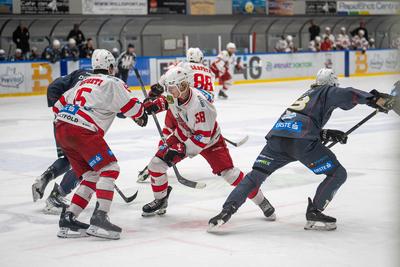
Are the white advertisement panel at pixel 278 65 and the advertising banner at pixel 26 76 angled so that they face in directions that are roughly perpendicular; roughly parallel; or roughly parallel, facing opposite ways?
roughly parallel

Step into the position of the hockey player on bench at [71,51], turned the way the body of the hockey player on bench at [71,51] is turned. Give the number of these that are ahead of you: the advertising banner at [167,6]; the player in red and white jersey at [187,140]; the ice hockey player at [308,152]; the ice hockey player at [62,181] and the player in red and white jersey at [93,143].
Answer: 4

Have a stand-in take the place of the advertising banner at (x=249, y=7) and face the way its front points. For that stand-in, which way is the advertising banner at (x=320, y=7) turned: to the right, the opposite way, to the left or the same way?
the same way

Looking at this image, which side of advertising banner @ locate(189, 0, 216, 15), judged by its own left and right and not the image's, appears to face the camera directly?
front

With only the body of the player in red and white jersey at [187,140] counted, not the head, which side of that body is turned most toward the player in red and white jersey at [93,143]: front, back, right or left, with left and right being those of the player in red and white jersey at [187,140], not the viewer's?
front

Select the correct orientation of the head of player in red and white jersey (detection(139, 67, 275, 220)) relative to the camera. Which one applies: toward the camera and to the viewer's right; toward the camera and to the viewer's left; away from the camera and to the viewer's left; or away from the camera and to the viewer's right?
toward the camera and to the viewer's left

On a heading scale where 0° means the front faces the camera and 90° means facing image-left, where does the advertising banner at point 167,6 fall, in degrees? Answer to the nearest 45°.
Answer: approximately 0°

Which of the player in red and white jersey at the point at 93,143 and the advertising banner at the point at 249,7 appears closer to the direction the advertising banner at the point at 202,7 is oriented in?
the player in red and white jersey

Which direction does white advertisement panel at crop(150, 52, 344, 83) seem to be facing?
toward the camera

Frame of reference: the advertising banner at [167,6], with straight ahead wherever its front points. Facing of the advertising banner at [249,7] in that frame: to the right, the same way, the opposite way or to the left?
the same way

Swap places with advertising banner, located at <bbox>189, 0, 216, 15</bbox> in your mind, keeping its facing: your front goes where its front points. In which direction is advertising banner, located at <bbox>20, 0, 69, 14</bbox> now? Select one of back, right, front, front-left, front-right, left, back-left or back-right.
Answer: front-right

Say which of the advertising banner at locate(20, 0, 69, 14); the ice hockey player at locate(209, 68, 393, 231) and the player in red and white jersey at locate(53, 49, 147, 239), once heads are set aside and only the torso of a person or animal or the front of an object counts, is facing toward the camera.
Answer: the advertising banner

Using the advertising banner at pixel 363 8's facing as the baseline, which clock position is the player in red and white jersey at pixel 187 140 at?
The player in red and white jersey is roughly at 12 o'clock from the advertising banner.

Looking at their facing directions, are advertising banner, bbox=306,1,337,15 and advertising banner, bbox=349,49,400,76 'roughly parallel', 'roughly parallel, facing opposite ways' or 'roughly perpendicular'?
roughly parallel

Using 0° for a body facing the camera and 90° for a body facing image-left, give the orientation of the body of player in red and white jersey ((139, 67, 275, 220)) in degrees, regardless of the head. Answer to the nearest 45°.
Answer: approximately 45°

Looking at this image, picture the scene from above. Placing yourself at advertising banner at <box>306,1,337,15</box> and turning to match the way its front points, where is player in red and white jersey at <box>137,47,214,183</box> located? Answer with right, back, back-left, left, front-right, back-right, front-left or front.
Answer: front

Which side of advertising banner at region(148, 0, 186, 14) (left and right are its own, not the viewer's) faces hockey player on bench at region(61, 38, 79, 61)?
right
